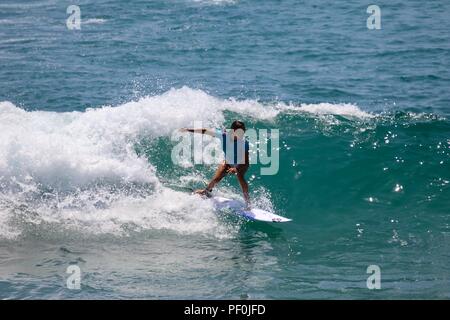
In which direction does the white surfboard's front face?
to the viewer's right

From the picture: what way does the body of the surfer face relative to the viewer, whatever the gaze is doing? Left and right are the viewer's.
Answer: facing the viewer
